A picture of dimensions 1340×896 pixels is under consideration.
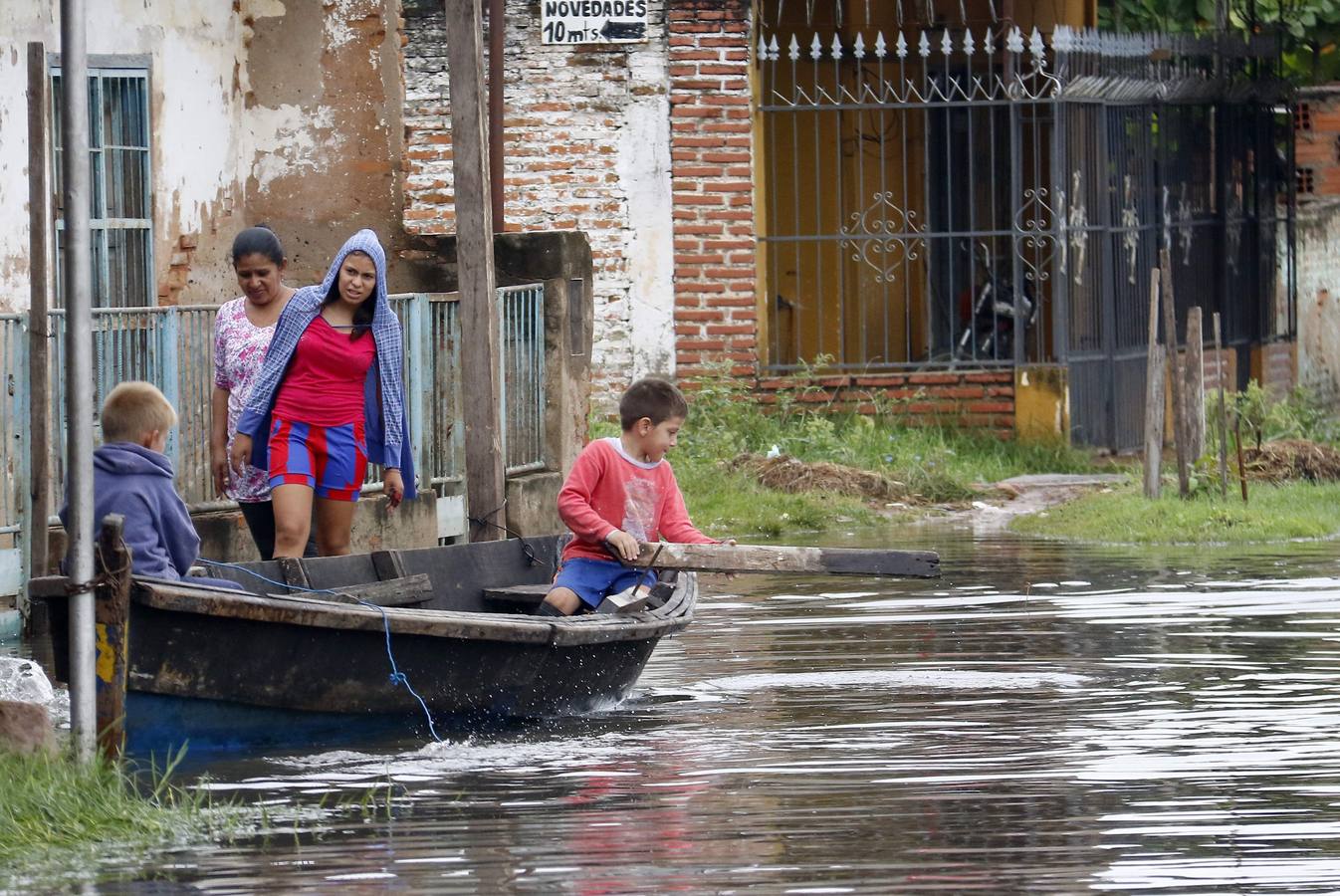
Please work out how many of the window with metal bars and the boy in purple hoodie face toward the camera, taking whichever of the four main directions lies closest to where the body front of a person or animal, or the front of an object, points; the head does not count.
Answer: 1

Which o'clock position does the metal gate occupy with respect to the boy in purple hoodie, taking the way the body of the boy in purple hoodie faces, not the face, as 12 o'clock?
The metal gate is roughly at 12 o'clock from the boy in purple hoodie.

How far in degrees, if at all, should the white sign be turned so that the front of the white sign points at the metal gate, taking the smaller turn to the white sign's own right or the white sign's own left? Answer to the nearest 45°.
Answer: approximately 90° to the white sign's own left

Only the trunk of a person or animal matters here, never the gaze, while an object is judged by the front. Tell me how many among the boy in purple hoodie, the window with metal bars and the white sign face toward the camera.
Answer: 2

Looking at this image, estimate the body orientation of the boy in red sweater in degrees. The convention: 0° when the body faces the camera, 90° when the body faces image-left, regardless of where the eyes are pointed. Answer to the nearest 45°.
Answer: approximately 315°

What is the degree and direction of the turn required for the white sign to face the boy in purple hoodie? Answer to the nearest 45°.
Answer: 0° — it already faces them

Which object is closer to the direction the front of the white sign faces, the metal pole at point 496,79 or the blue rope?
the blue rope

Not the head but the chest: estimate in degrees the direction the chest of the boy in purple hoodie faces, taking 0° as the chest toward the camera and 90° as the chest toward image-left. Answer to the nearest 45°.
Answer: approximately 225°

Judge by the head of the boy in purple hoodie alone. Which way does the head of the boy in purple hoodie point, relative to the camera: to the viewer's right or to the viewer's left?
to the viewer's right

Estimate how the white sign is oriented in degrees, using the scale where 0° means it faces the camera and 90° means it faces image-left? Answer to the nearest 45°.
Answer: approximately 0°

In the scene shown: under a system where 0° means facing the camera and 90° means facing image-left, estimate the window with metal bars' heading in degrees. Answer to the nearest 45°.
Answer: approximately 0°
